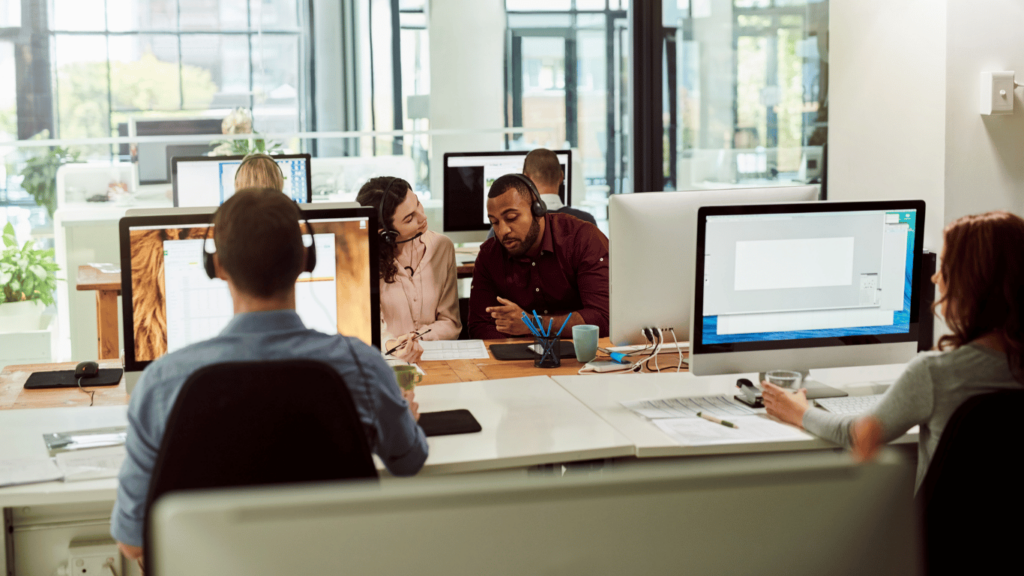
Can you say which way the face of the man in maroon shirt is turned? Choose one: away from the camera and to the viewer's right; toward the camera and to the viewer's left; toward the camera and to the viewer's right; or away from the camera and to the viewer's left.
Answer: toward the camera and to the viewer's left

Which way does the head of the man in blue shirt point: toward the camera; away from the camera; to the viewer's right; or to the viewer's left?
away from the camera

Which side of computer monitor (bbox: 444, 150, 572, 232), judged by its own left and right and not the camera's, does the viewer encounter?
front

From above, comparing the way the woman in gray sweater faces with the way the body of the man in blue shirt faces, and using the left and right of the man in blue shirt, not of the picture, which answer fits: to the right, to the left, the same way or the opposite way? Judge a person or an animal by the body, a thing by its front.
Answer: the same way

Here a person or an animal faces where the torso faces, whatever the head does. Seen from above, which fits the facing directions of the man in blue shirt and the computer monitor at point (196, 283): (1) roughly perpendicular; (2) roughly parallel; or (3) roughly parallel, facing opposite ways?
roughly parallel, facing opposite ways

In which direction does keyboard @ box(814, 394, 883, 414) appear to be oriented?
toward the camera

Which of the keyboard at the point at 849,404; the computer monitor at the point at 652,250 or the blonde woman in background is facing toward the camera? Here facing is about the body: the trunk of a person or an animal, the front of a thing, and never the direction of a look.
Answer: the keyboard

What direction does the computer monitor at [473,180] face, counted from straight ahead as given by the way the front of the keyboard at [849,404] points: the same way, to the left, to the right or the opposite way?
the same way

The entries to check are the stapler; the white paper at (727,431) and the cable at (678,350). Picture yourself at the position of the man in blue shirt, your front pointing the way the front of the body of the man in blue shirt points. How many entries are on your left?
0

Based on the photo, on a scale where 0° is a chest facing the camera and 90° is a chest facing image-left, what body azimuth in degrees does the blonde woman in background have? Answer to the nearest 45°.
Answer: approximately 180°

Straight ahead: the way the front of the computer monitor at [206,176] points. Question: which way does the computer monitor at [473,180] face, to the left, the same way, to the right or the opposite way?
the same way

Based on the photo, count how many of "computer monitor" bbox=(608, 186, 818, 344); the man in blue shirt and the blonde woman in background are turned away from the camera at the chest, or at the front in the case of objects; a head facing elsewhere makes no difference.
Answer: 3

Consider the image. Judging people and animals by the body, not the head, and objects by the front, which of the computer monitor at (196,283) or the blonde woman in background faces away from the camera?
the blonde woman in background
